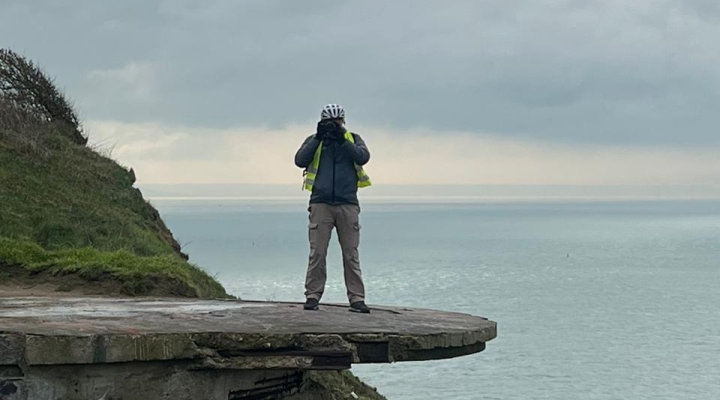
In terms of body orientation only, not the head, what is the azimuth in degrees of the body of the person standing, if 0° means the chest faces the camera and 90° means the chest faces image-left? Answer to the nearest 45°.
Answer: approximately 0°

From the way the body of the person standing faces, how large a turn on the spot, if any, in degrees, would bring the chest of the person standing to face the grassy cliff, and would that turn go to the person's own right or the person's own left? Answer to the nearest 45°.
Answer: approximately 135° to the person's own right
